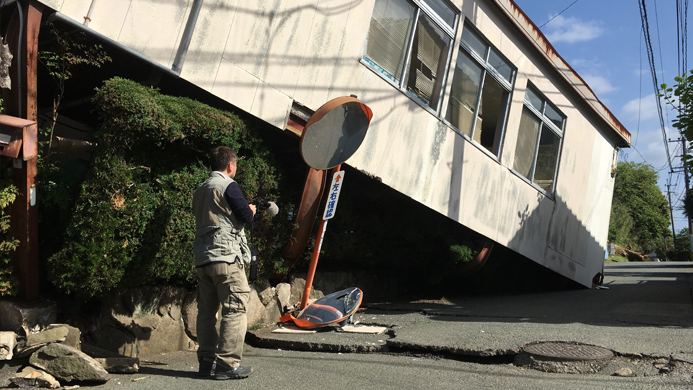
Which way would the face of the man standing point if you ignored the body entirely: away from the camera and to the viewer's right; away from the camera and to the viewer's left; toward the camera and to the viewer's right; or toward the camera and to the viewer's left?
away from the camera and to the viewer's right

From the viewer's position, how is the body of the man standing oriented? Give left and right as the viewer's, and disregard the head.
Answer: facing away from the viewer and to the right of the viewer

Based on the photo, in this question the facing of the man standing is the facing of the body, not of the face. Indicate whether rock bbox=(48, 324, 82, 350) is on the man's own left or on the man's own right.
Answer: on the man's own left

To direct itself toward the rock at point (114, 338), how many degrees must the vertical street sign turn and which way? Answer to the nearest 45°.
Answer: approximately 45° to its right

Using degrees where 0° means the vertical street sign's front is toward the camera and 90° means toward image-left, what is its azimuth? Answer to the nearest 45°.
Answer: approximately 0°

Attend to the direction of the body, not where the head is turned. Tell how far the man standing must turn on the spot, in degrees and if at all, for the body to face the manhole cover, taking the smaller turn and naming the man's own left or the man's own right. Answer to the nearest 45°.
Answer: approximately 45° to the man's own right

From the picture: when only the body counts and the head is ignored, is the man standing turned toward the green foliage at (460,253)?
yes

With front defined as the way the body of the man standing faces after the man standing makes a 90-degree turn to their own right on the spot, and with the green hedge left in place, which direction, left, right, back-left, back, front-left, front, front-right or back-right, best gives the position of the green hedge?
back

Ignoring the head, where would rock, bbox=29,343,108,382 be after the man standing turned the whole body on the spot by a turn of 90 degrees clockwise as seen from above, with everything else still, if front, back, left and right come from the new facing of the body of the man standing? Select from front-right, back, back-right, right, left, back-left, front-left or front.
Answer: back-right
